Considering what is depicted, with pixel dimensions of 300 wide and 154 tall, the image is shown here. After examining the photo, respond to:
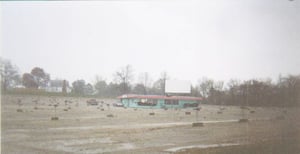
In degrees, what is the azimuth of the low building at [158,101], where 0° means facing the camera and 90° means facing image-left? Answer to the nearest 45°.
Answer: approximately 0°

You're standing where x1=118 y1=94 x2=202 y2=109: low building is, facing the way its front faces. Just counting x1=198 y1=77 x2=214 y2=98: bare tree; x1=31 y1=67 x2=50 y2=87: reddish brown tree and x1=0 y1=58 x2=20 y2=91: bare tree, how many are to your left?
1

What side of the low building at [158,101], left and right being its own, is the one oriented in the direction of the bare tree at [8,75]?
right

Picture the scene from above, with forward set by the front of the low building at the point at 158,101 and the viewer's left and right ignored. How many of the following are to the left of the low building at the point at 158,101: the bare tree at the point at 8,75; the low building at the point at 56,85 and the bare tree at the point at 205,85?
1
